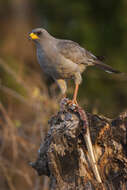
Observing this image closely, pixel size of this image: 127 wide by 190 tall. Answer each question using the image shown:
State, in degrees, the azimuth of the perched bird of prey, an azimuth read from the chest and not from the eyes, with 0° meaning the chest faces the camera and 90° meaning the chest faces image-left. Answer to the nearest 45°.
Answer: approximately 90°

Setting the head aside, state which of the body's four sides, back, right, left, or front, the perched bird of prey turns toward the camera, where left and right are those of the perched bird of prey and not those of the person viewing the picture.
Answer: left
